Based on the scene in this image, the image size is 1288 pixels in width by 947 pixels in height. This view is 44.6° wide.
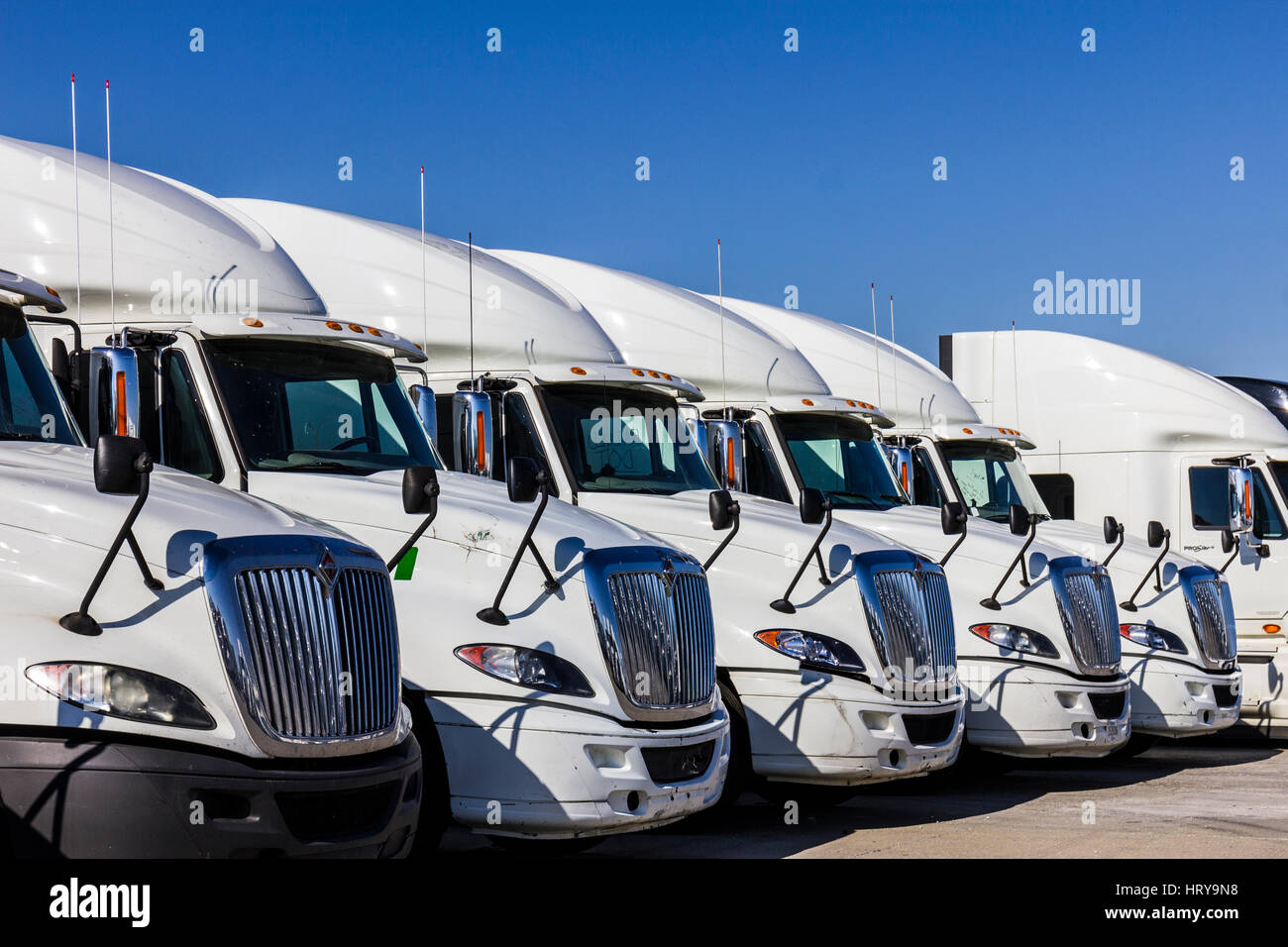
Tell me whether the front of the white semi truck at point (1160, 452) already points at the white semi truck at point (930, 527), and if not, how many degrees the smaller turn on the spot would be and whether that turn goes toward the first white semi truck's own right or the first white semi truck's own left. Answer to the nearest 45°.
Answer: approximately 90° to the first white semi truck's own right

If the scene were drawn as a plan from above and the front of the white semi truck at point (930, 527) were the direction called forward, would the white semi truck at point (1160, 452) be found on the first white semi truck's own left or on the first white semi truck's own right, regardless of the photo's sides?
on the first white semi truck's own left

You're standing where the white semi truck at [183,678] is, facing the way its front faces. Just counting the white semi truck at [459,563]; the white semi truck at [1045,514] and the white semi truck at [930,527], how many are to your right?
0

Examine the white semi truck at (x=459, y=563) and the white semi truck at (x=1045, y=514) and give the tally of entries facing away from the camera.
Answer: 0

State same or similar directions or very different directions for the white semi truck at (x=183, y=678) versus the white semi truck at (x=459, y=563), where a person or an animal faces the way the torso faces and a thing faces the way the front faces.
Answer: same or similar directions

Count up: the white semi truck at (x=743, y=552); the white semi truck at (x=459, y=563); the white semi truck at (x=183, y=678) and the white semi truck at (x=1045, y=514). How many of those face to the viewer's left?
0

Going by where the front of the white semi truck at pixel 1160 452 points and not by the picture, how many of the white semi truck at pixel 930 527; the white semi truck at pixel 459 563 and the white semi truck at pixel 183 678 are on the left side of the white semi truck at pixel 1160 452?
0

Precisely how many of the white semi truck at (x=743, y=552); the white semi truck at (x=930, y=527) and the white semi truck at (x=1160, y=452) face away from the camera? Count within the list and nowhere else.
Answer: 0

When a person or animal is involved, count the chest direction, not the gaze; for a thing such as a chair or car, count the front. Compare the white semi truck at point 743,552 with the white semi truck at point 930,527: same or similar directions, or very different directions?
same or similar directions

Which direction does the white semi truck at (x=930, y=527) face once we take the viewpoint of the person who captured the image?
facing the viewer and to the right of the viewer

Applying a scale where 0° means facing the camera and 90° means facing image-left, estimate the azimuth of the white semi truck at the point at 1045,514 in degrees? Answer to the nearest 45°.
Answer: approximately 315°

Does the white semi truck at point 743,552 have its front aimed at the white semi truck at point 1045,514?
no

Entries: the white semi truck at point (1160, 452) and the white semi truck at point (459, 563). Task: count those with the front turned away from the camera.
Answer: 0

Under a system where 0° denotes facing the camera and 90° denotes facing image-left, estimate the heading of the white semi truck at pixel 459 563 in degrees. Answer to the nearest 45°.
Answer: approximately 315°

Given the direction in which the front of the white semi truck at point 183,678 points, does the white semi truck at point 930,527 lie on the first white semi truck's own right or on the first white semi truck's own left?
on the first white semi truck's own left

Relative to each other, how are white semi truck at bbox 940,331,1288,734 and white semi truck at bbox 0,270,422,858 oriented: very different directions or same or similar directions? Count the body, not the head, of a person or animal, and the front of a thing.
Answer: same or similar directions

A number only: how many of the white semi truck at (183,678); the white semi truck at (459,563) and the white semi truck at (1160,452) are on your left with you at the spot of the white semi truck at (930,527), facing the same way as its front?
1

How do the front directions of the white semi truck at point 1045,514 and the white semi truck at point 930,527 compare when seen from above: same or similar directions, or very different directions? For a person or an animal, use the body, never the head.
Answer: same or similar directions

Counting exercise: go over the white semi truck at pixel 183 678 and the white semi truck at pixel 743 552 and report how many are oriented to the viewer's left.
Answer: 0

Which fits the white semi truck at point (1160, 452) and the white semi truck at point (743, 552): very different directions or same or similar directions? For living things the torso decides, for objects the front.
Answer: same or similar directions
